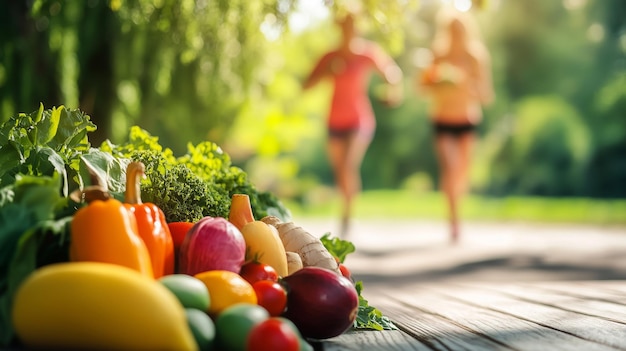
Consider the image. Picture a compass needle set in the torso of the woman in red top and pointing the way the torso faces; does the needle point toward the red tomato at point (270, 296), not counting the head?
yes

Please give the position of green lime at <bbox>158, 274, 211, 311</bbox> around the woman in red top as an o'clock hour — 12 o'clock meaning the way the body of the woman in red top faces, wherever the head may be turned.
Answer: The green lime is roughly at 12 o'clock from the woman in red top.

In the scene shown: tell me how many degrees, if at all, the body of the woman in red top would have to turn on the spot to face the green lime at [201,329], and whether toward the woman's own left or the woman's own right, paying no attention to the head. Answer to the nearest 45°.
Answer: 0° — they already face it

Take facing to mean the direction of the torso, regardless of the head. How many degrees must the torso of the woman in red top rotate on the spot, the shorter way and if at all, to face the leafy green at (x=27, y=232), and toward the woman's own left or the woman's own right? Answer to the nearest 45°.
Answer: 0° — they already face it

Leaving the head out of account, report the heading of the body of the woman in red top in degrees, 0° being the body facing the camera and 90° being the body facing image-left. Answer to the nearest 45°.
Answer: approximately 0°

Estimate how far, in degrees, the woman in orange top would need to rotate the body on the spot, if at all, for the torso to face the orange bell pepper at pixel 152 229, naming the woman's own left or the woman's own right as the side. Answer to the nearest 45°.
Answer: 0° — they already face it

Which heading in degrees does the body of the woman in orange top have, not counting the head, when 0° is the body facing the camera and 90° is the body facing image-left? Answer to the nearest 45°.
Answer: approximately 0°

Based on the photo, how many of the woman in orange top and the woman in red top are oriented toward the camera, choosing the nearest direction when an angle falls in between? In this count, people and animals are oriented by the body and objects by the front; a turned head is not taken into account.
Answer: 2

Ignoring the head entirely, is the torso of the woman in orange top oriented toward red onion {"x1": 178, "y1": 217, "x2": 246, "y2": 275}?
yes

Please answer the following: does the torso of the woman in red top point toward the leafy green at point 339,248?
yes
